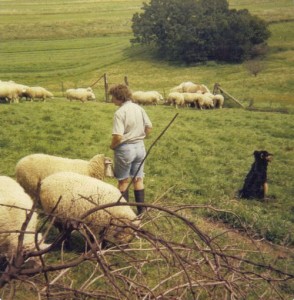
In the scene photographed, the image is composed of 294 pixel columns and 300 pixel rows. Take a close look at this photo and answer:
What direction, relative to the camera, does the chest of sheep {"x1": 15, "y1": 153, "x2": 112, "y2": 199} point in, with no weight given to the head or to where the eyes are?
to the viewer's right

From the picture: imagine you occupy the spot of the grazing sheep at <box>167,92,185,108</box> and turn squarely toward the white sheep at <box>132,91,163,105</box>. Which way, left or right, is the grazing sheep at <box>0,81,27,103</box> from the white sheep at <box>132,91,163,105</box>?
left

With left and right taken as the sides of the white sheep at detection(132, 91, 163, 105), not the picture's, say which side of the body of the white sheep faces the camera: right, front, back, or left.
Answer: right

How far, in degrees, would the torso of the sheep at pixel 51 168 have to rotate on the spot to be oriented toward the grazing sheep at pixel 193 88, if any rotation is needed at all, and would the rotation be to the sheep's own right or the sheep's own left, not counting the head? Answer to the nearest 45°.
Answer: approximately 45° to the sheep's own left

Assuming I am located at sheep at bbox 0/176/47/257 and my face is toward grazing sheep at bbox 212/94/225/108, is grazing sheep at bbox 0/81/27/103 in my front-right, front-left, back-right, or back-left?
front-left

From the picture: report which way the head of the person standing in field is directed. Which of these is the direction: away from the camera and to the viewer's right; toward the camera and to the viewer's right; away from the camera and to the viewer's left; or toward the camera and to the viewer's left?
away from the camera and to the viewer's left

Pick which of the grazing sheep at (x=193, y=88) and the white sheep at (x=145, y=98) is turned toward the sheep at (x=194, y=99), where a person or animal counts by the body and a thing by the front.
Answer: the white sheep

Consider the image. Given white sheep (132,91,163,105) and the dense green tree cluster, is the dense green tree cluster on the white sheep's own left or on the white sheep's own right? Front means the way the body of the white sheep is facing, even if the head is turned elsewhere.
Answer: on the white sheep's own left

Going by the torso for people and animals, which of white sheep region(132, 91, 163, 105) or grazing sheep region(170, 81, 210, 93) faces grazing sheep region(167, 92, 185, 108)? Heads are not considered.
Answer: the white sheep
